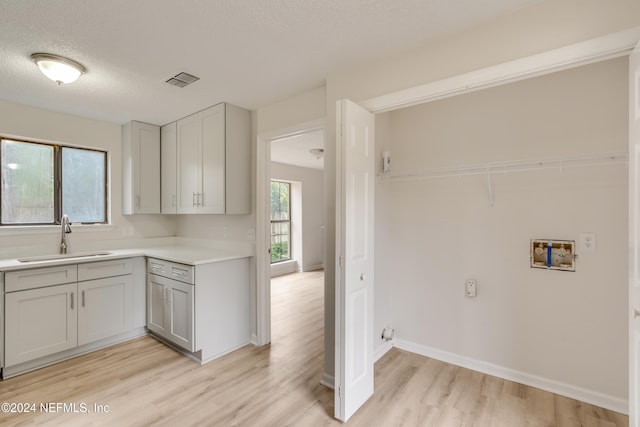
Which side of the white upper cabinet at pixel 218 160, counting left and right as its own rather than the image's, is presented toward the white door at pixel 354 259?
left

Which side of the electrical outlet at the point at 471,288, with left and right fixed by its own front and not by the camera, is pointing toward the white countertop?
right

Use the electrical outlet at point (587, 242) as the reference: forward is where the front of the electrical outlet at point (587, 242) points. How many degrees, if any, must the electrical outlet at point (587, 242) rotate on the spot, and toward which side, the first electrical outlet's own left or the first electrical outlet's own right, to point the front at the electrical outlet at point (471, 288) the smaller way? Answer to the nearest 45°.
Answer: approximately 90° to the first electrical outlet's own right

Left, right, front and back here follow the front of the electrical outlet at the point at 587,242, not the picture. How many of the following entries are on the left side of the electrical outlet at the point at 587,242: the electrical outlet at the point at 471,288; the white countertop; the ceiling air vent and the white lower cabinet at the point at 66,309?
0

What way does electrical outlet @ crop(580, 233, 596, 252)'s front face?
toward the camera

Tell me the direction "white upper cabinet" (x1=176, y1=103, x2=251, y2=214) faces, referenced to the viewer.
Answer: facing the viewer and to the left of the viewer

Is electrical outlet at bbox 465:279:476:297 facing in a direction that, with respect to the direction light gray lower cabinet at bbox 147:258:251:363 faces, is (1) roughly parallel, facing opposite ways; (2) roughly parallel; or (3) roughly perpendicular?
roughly parallel

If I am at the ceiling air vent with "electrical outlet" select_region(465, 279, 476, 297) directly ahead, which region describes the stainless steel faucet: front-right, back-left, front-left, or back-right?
back-left

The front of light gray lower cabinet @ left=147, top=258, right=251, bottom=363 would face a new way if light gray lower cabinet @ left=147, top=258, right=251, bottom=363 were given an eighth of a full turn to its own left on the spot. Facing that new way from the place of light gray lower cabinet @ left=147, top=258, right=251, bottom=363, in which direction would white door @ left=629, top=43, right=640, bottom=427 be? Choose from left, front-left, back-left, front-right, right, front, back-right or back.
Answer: front-left

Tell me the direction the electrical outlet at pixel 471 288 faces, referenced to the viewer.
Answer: facing the viewer

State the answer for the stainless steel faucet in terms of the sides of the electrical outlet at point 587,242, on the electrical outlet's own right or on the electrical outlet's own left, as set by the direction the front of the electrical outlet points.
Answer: on the electrical outlet's own right

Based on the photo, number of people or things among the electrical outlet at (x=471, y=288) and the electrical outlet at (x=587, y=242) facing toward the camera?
2

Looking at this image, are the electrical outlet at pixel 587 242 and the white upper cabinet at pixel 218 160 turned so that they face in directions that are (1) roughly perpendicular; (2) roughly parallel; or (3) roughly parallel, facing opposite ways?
roughly parallel

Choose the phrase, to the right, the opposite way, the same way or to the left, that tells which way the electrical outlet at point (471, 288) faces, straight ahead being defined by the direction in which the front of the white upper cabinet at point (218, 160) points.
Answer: the same way
